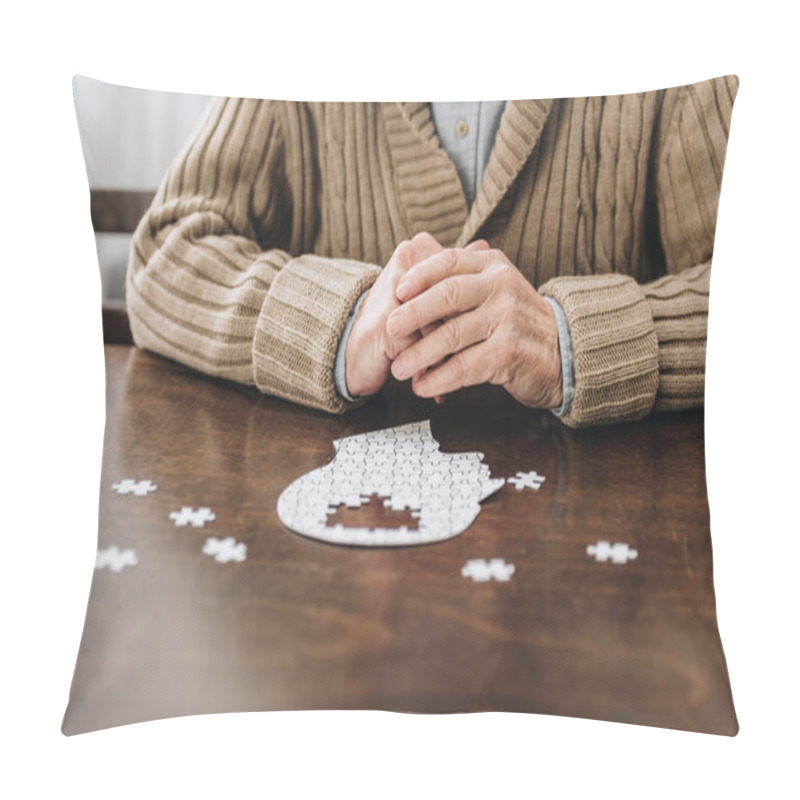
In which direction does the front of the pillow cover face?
toward the camera
